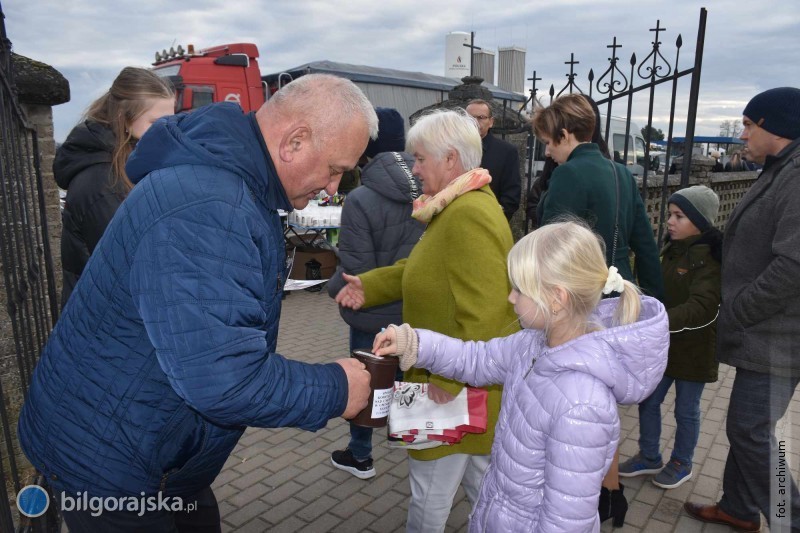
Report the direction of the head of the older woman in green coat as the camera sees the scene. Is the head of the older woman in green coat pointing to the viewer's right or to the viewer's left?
to the viewer's left

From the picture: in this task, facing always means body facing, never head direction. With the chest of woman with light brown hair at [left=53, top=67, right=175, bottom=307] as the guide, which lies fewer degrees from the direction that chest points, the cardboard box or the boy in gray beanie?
the boy in gray beanie

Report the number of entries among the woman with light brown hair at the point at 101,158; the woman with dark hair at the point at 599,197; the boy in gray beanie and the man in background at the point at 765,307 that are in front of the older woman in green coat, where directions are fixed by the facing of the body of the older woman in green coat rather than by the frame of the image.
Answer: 1

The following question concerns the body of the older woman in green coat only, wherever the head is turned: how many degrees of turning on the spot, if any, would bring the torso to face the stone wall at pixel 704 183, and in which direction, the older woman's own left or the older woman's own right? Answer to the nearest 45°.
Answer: approximately 135° to the older woman's own right

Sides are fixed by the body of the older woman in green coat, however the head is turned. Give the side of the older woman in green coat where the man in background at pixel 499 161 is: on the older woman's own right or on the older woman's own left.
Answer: on the older woman's own right

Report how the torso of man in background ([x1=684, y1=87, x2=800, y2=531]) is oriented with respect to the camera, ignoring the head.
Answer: to the viewer's left

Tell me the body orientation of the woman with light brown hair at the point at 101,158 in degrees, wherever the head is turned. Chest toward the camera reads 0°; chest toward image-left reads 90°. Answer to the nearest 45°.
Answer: approximately 270°

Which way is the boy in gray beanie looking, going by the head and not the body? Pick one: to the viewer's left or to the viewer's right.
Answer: to the viewer's left

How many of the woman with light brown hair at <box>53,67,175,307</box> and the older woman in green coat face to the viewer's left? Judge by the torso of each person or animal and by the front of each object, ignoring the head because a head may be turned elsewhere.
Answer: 1

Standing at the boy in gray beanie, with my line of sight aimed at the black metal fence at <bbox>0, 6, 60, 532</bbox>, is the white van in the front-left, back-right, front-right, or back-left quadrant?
back-right

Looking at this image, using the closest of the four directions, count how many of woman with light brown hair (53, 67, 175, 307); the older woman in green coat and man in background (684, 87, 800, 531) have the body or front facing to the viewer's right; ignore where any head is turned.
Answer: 1

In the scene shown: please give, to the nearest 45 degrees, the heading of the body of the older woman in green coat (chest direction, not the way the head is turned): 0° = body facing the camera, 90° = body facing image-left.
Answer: approximately 90°

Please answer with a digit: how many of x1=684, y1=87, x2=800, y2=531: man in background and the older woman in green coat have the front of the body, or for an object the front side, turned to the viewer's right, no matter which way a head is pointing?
0

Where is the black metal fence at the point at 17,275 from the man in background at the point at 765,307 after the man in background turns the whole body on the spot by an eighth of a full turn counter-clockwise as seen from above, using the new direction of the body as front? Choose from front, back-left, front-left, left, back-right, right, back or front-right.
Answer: front

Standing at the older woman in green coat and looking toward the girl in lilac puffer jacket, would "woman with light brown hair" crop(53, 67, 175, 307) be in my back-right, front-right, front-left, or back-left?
back-right

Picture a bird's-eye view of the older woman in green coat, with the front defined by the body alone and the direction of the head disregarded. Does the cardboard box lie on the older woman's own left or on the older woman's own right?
on the older woman's own right

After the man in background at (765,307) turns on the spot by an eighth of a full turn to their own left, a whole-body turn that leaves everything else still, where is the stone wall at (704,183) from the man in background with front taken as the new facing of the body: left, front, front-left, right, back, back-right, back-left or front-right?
back-right

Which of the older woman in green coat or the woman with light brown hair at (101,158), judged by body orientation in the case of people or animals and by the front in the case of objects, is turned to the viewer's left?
the older woman in green coat

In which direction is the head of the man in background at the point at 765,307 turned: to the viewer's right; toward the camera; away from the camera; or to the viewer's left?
to the viewer's left
